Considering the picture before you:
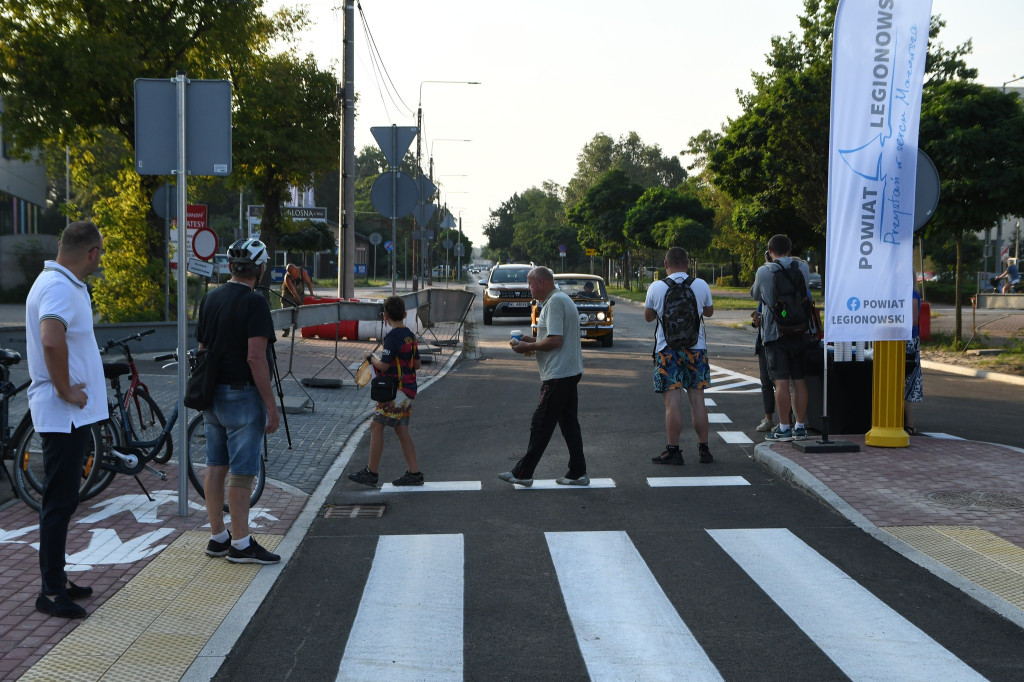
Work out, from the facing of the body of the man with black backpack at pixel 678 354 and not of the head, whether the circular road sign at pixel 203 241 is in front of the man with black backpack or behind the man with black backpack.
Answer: in front

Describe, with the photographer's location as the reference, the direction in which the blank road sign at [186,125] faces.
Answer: facing away from the viewer

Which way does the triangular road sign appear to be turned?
away from the camera

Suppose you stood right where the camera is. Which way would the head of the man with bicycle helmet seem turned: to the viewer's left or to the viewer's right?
to the viewer's right

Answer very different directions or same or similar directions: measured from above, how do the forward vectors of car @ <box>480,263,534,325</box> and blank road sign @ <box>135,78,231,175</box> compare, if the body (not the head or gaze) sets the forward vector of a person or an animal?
very different directions

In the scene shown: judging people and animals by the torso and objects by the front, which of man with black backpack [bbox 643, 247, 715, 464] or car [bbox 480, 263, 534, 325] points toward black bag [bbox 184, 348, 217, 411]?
the car

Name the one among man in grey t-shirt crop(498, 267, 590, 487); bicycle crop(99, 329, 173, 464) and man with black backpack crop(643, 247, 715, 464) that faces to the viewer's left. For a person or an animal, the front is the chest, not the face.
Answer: the man in grey t-shirt

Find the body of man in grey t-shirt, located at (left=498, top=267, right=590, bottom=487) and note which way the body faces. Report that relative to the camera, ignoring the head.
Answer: to the viewer's left

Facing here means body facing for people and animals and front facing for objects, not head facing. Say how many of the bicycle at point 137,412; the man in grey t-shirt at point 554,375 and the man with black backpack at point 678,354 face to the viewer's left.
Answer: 1

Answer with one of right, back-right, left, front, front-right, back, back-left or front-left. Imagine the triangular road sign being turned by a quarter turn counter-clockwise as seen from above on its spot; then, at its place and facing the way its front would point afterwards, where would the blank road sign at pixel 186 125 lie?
left

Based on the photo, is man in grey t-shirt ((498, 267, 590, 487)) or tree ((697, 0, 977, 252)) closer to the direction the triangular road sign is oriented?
the tree

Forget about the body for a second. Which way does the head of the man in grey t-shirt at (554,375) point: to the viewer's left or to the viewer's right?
to the viewer's left

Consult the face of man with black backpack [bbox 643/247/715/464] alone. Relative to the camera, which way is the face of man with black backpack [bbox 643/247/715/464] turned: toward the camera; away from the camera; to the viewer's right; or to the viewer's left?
away from the camera

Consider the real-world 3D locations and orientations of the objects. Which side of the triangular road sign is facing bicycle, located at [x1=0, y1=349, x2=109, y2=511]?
back

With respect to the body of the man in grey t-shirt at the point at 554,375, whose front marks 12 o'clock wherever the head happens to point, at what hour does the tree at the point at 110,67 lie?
The tree is roughly at 2 o'clock from the man in grey t-shirt.

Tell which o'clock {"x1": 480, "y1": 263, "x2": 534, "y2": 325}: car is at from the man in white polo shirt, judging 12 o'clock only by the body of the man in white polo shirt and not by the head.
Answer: The car is roughly at 10 o'clock from the man in white polo shirt.

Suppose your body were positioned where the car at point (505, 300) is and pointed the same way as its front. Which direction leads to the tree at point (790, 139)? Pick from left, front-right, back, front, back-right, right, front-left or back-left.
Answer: left
